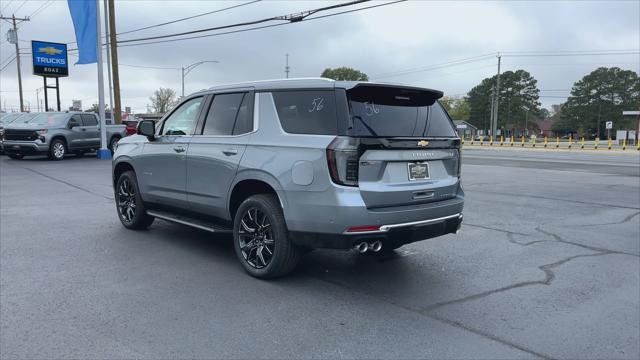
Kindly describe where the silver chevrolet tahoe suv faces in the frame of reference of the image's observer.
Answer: facing away from the viewer and to the left of the viewer

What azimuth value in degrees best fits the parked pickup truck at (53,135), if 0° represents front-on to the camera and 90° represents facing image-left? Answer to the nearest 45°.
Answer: approximately 45°

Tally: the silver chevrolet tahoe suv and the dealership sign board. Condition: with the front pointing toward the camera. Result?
1

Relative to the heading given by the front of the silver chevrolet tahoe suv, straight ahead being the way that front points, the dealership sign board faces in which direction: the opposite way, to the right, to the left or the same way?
the opposite way

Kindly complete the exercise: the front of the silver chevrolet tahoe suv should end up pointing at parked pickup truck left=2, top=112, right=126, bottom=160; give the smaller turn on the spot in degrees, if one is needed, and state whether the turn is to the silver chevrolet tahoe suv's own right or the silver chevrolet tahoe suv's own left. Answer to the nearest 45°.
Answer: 0° — it already faces it

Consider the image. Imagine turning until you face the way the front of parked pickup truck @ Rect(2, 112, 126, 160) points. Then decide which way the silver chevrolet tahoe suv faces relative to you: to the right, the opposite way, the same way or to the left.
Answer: to the right

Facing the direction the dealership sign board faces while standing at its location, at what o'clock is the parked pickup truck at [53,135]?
The parked pickup truck is roughly at 12 o'clock from the dealership sign board.

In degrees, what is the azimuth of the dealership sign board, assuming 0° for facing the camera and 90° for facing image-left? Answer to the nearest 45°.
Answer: approximately 0°

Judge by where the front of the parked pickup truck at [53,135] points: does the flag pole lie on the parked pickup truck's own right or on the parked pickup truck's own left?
on the parked pickup truck's own left
